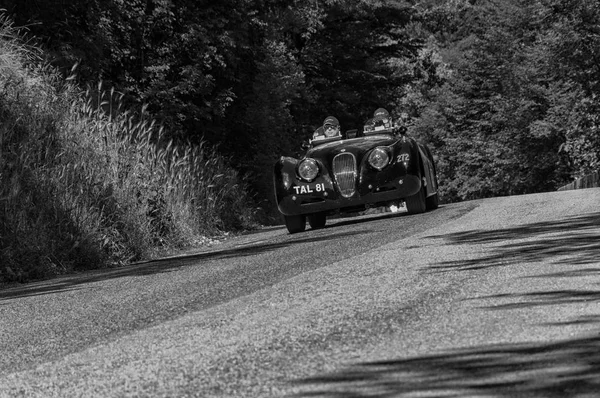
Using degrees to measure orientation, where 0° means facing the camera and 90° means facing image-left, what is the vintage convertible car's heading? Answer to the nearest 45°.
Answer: approximately 0°
